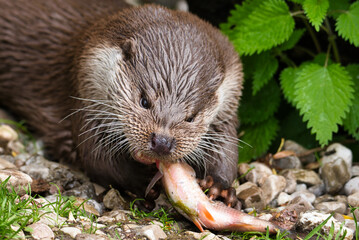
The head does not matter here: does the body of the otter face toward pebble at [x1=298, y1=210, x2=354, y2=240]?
yes

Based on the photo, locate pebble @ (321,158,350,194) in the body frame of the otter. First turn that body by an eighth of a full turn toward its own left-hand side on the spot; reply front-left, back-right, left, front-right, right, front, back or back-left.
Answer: front

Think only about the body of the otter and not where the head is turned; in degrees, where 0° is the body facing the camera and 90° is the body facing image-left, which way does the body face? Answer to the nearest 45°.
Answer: approximately 315°

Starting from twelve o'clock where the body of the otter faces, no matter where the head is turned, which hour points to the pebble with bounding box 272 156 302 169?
The pebble is roughly at 10 o'clock from the otter.

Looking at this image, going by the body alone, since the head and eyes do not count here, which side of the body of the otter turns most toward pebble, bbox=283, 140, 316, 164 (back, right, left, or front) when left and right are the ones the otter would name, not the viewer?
left

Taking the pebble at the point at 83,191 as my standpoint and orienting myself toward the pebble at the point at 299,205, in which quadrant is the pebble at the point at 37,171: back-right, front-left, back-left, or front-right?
back-left

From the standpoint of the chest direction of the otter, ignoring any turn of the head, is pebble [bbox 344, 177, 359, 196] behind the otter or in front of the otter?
in front

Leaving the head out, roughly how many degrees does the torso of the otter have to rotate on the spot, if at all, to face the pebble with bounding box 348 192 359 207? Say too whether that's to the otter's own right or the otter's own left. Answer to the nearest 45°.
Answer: approximately 45° to the otter's own left

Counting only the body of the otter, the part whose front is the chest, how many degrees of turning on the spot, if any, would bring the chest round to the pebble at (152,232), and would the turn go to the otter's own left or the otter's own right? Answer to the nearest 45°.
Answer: approximately 45° to the otter's own right

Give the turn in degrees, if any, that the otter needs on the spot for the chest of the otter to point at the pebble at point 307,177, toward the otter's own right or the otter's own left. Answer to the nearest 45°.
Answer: approximately 45° to the otter's own left

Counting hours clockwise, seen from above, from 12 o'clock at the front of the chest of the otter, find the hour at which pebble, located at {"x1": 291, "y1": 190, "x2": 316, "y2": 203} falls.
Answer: The pebble is roughly at 11 o'clock from the otter.

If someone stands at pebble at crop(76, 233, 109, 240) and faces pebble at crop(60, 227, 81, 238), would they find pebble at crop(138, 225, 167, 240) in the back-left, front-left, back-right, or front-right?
back-right
